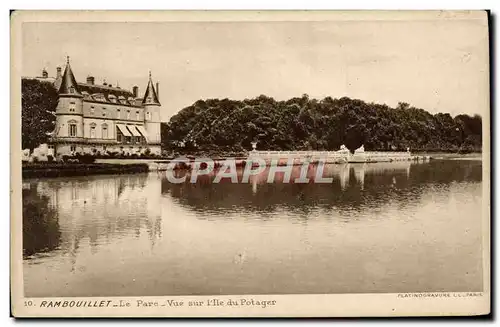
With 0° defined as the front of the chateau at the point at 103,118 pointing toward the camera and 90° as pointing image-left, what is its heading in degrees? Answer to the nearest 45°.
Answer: approximately 315°

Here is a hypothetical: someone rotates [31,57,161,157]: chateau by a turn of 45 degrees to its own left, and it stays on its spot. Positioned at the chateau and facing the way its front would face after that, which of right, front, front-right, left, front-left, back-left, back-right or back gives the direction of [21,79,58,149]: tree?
back
